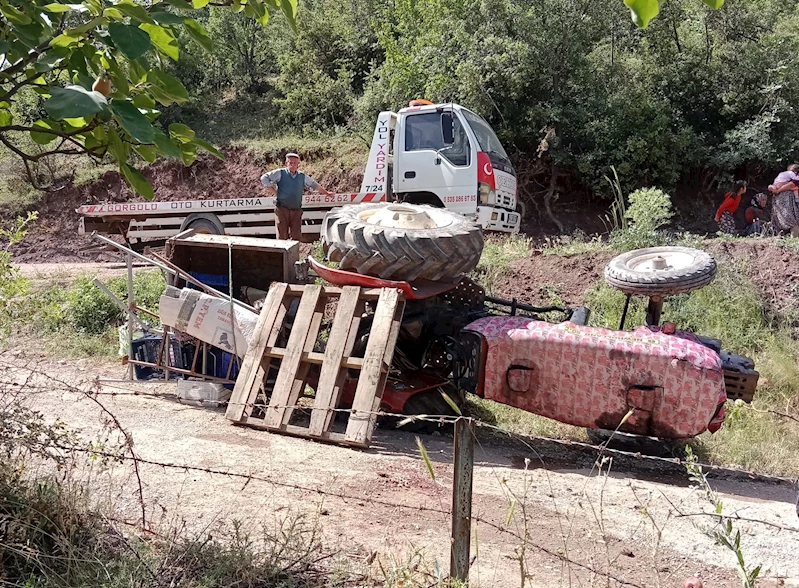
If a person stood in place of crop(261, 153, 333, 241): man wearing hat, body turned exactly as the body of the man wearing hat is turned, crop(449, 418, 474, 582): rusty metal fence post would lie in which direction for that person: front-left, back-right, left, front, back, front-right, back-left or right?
front

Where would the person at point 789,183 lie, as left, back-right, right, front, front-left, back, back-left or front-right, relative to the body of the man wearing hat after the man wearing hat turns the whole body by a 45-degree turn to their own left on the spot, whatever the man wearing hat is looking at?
front-left

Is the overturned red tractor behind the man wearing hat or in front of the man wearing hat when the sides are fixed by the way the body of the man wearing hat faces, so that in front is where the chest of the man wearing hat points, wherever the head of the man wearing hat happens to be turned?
in front

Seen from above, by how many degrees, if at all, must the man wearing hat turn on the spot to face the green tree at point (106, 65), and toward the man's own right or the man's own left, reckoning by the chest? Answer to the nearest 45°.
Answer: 0° — they already face it

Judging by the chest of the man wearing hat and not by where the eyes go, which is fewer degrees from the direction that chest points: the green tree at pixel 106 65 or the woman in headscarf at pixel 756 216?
the green tree

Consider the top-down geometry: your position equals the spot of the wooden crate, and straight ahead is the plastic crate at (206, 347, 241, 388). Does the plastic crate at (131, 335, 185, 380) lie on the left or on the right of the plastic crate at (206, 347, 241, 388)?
right

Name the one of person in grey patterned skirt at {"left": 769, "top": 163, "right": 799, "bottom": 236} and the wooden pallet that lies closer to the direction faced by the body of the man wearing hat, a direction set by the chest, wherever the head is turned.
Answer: the wooden pallet

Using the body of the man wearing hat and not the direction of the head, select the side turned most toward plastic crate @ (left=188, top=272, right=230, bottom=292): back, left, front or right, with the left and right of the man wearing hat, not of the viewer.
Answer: front

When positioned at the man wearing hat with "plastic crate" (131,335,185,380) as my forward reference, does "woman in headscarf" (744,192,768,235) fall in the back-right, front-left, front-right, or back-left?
back-left

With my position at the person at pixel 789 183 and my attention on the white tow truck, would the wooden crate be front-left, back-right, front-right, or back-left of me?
front-left

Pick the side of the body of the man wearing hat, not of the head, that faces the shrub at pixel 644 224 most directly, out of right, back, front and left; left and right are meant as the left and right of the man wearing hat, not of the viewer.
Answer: left

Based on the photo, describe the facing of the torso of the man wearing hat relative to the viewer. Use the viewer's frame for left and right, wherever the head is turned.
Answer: facing the viewer

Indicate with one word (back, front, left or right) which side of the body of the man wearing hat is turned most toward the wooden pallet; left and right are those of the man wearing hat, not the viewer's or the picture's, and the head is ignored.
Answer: front

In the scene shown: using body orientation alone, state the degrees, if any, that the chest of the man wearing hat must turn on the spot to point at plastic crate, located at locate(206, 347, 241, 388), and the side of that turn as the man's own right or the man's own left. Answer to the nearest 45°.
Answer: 0° — they already face it
